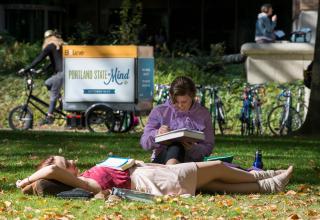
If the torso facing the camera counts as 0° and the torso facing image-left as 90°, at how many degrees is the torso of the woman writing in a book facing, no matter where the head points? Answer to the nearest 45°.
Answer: approximately 0°

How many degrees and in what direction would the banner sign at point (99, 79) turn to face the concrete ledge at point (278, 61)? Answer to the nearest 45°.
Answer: approximately 135° to its left

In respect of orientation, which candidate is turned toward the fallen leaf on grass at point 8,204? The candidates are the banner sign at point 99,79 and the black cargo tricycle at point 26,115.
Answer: the banner sign

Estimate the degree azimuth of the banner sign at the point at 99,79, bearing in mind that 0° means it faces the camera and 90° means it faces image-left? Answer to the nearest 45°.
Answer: approximately 0°

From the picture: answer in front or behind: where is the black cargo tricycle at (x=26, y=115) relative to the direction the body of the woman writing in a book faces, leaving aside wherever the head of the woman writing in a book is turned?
behind

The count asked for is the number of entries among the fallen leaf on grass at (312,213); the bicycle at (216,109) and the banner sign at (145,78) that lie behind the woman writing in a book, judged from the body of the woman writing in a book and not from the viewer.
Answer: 2

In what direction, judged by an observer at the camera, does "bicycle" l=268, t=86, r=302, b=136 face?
facing the viewer and to the left of the viewer

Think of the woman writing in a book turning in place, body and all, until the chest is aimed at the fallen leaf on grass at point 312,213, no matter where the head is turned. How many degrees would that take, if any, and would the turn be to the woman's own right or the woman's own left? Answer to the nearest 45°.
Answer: approximately 45° to the woman's own left

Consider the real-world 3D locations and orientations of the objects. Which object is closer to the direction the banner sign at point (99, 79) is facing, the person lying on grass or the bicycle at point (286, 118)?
the person lying on grass
